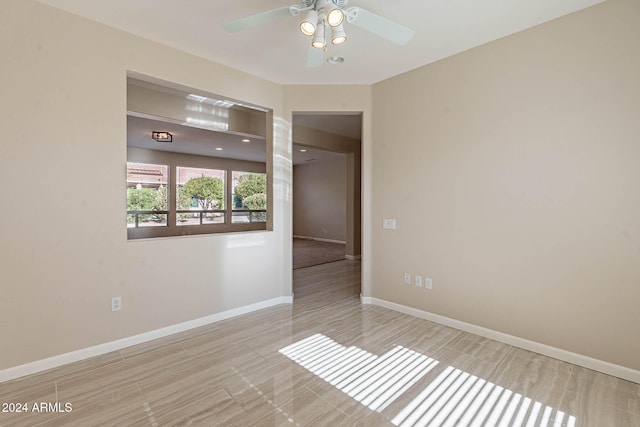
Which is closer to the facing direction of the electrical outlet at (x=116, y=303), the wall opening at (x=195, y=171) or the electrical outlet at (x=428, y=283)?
the electrical outlet

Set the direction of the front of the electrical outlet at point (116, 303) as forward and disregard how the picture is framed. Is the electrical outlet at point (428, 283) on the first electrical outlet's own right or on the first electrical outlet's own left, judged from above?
on the first electrical outlet's own left
